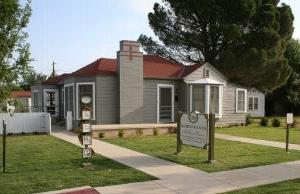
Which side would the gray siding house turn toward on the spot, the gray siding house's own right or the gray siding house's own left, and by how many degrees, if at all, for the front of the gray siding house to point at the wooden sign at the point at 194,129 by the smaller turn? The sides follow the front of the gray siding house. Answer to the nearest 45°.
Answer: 0° — it already faces it

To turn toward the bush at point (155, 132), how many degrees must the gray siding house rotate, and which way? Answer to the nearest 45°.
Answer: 0° — it already faces it

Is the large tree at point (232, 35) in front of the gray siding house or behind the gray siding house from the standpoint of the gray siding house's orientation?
behind

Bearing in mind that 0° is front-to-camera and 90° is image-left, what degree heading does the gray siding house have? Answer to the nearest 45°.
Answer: approximately 0°

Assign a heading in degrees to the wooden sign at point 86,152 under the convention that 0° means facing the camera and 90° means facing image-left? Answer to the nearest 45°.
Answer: approximately 0°
